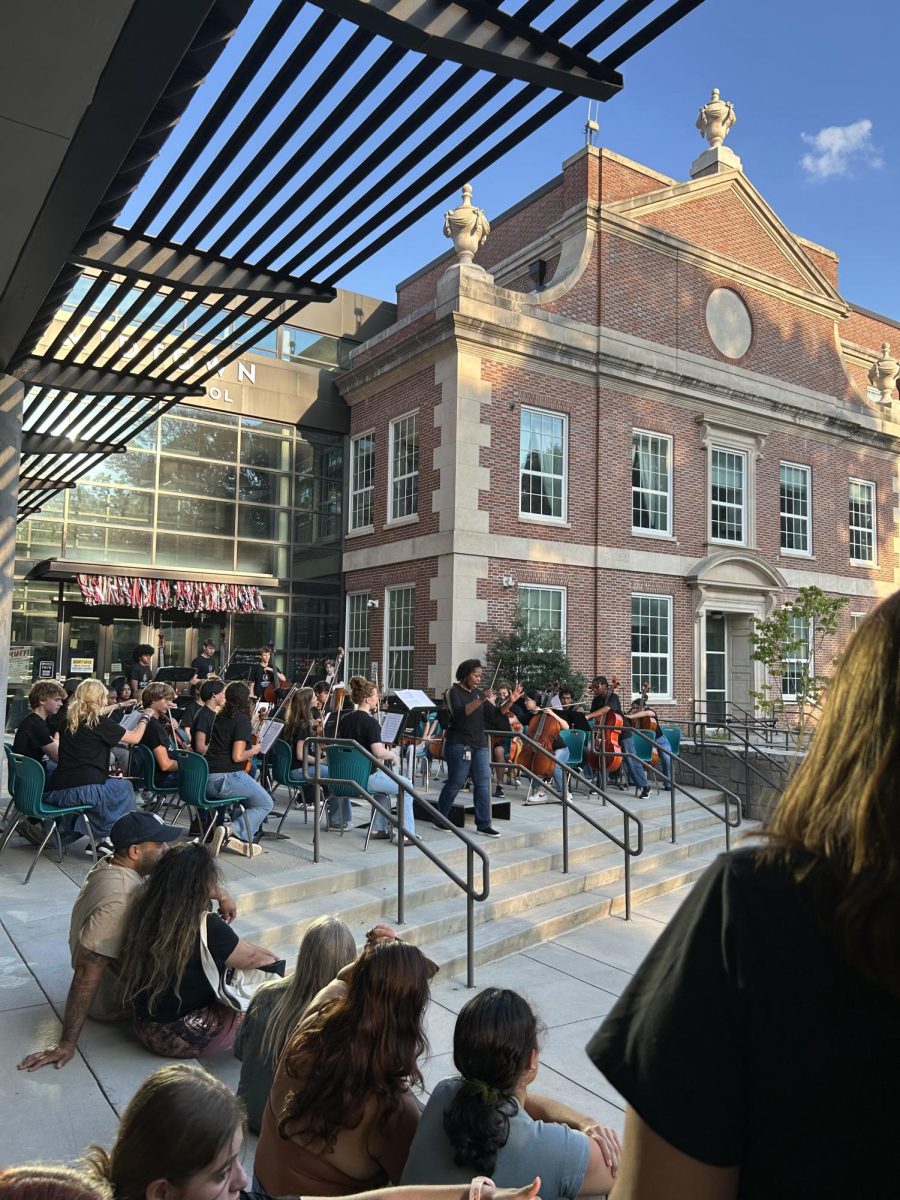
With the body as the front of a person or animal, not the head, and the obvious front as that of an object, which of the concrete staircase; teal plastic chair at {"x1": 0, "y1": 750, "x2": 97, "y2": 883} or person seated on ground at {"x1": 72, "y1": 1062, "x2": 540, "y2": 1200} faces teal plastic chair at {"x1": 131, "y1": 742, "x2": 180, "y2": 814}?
teal plastic chair at {"x1": 0, "y1": 750, "x2": 97, "y2": 883}

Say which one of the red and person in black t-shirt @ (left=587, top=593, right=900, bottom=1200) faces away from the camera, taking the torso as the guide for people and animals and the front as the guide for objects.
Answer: the audience member

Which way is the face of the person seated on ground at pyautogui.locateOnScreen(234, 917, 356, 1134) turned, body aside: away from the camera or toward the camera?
away from the camera

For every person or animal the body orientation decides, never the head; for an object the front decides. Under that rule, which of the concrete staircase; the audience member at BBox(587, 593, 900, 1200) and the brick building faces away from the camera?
the audience member

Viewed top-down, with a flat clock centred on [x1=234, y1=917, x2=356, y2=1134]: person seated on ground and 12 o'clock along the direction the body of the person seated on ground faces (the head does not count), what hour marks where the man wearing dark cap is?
The man wearing dark cap is roughly at 9 o'clock from the person seated on ground.

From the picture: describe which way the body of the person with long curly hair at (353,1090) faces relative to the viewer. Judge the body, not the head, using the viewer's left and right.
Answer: facing away from the viewer and to the right of the viewer

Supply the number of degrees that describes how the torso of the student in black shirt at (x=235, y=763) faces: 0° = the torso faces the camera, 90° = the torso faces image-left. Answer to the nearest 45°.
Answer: approximately 225°
